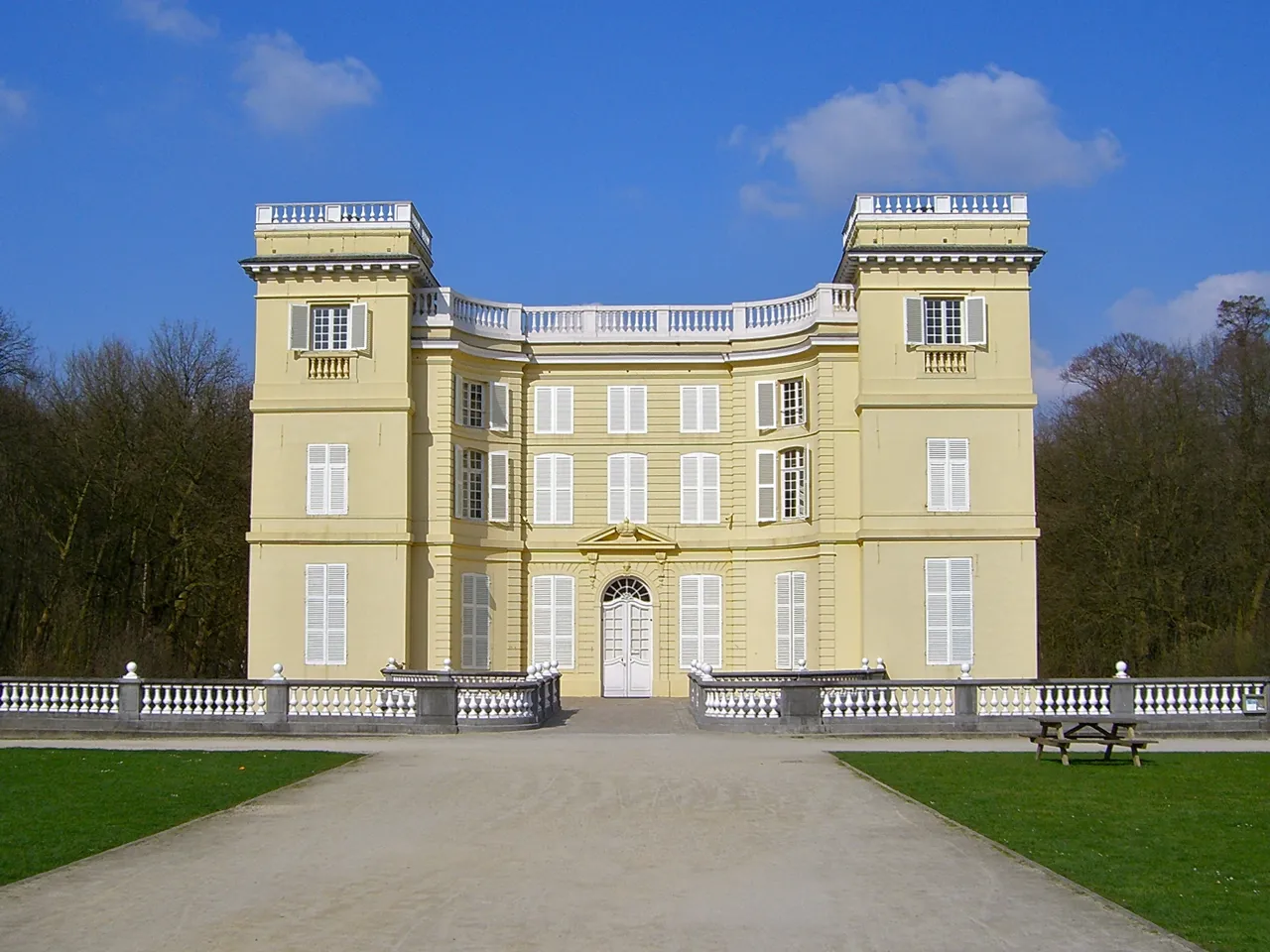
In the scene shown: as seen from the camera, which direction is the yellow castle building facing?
toward the camera
